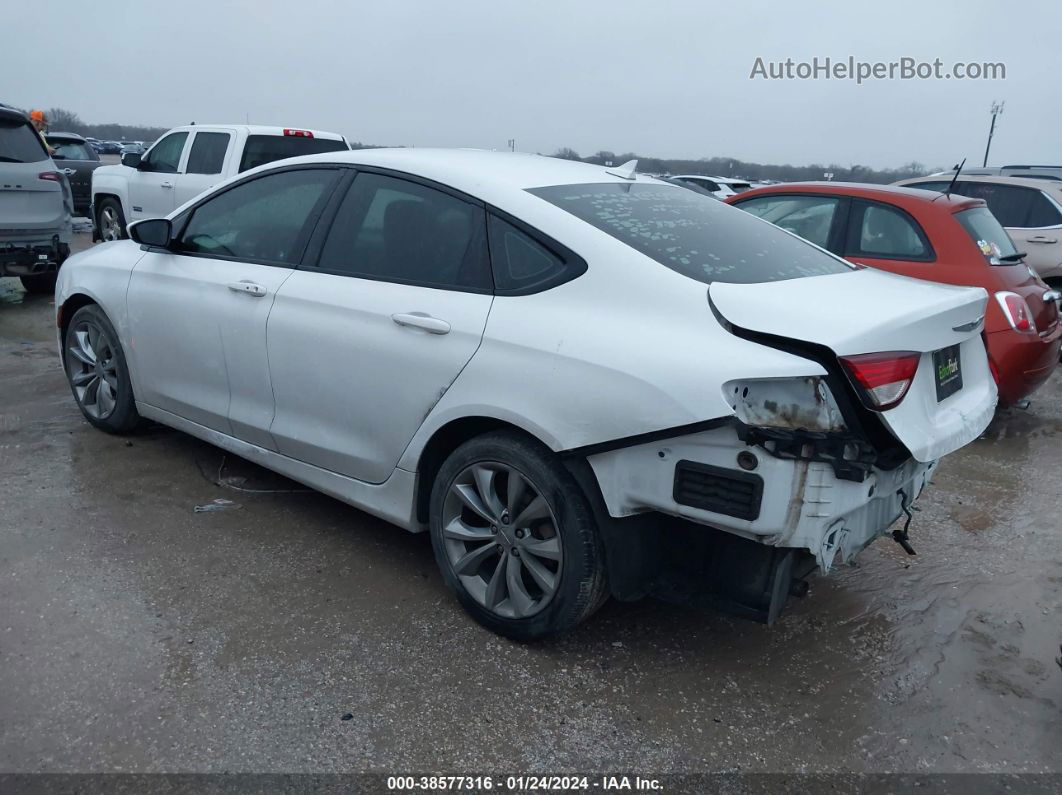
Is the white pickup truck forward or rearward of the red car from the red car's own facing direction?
forward

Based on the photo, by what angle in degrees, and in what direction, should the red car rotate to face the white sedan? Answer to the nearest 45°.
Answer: approximately 135° to its left

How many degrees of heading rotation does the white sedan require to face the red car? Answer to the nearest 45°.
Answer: approximately 90° to its right

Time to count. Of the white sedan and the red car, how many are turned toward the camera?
0

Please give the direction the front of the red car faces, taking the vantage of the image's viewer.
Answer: facing away from the viewer and to the left of the viewer

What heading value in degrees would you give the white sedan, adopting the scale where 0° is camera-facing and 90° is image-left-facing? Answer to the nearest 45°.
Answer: approximately 135°

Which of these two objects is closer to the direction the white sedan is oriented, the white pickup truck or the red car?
the white pickup truck

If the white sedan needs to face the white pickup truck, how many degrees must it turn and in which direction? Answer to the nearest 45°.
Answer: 0° — it already faces it

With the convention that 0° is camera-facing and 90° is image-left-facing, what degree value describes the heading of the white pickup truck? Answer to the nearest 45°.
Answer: approximately 135°

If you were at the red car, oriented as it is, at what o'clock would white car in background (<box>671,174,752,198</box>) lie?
The white car in background is roughly at 1 o'clock from the red car.

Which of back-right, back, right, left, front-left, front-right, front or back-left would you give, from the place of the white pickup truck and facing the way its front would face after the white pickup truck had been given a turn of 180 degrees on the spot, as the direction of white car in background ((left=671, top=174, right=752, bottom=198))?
left

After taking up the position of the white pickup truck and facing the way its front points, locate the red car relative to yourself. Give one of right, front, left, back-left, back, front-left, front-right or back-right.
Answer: back
